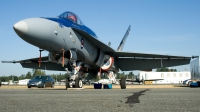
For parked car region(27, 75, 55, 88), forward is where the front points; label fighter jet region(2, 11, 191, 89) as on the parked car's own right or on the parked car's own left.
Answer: on the parked car's own left

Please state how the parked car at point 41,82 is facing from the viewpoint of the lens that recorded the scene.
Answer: facing the viewer and to the left of the viewer

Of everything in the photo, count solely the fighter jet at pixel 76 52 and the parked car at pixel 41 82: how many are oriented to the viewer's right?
0

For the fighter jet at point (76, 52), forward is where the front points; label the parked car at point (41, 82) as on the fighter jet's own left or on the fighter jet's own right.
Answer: on the fighter jet's own right
